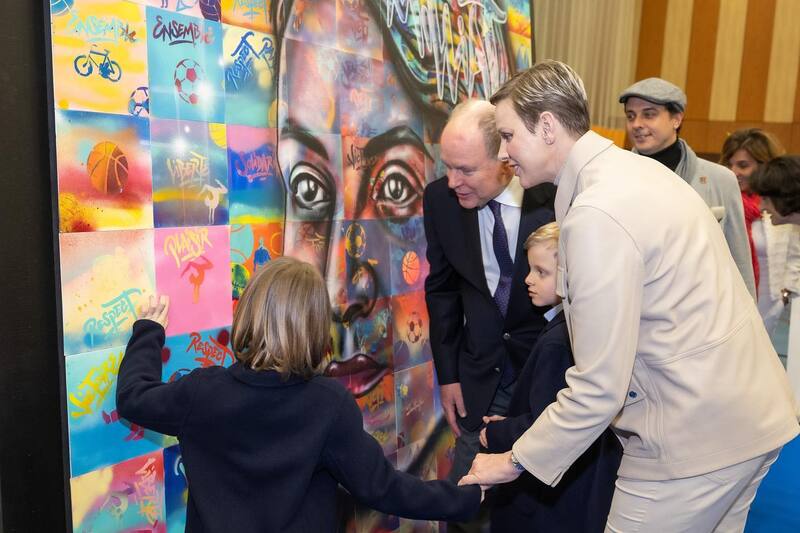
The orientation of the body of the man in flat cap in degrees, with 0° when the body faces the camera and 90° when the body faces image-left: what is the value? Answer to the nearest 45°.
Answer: approximately 45°

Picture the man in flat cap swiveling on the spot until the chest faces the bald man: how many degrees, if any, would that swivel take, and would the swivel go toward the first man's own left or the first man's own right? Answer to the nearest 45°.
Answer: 0° — they already face them

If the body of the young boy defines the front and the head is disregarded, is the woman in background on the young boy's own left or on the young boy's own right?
on the young boy's own right

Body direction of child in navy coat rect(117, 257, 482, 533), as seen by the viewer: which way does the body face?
away from the camera

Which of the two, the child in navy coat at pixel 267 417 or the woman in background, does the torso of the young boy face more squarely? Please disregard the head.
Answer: the child in navy coat

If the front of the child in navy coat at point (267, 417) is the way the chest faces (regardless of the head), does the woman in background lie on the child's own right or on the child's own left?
on the child's own right

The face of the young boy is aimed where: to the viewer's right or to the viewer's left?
to the viewer's left

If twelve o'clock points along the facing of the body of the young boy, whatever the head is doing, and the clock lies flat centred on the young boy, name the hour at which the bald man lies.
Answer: The bald man is roughly at 2 o'clock from the young boy.

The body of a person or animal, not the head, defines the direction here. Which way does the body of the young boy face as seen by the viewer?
to the viewer's left

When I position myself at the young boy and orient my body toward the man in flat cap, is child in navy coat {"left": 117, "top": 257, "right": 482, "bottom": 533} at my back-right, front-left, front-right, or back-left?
back-left

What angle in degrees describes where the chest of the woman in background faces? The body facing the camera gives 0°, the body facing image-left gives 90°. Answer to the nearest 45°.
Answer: approximately 45°
